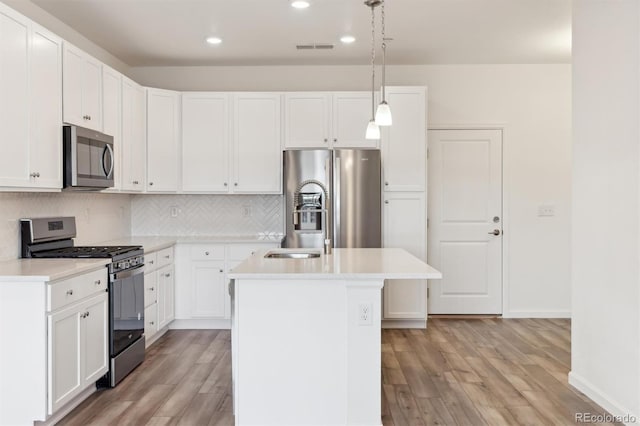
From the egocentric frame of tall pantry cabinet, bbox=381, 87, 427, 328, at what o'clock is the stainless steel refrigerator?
The stainless steel refrigerator is roughly at 2 o'clock from the tall pantry cabinet.

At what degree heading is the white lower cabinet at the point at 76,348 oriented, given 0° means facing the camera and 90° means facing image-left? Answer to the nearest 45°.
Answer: approximately 315°

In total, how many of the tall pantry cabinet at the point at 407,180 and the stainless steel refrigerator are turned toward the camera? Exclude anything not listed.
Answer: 2

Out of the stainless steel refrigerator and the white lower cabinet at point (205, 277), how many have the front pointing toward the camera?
2

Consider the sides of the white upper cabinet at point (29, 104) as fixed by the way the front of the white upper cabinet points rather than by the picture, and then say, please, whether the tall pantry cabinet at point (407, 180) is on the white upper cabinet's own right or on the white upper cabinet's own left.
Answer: on the white upper cabinet's own left

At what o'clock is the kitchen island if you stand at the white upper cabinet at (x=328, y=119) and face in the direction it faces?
The kitchen island is roughly at 12 o'clock from the white upper cabinet.

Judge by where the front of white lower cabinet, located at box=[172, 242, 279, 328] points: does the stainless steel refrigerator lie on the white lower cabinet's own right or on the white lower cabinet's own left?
on the white lower cabinet's own left

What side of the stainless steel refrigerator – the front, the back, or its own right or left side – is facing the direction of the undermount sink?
front

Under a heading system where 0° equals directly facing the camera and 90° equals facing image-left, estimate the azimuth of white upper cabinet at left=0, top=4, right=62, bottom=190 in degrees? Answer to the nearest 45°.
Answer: approximately 315°
